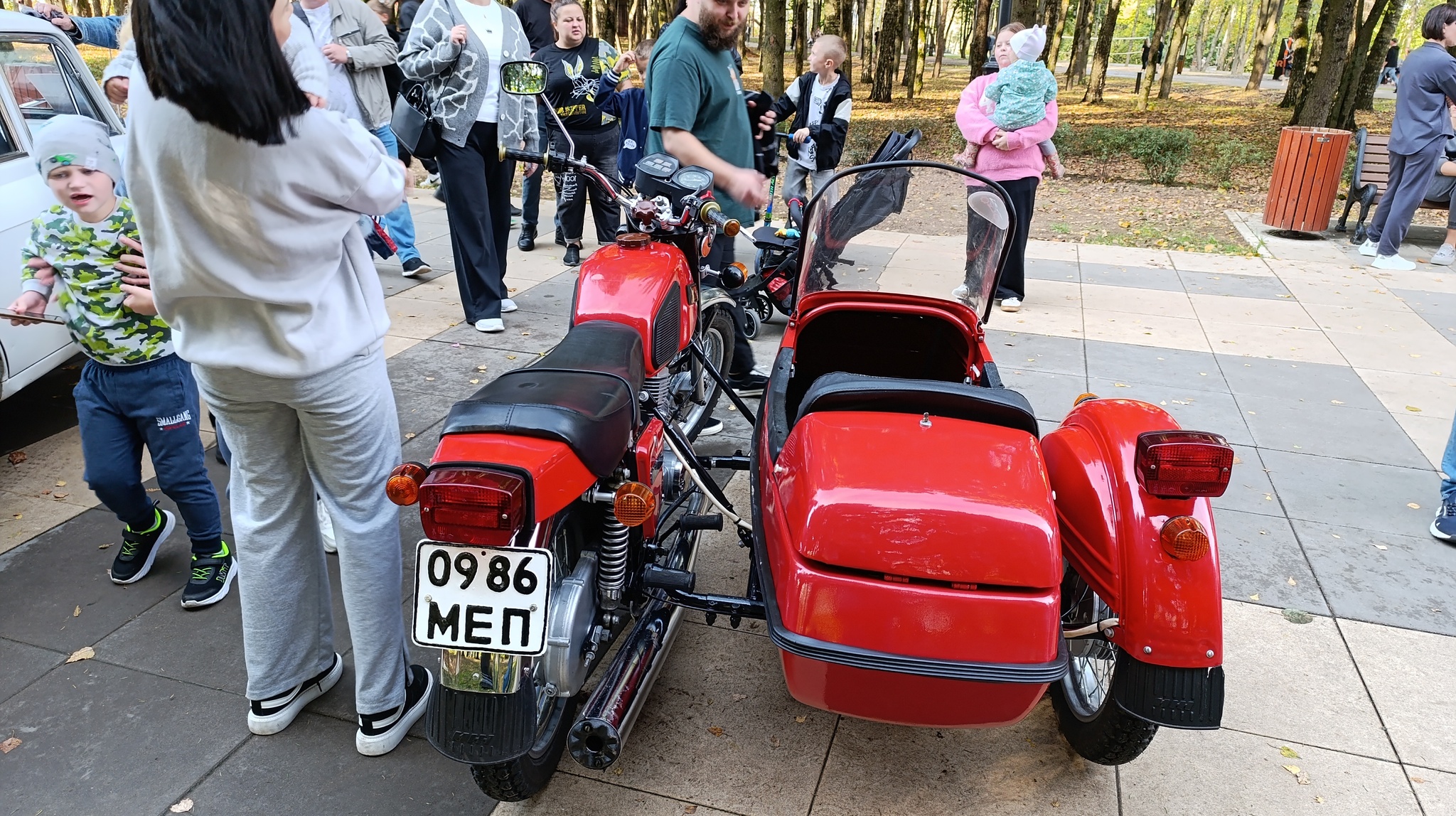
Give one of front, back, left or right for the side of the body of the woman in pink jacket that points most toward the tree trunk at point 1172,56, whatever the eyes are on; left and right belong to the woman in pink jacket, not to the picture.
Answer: back

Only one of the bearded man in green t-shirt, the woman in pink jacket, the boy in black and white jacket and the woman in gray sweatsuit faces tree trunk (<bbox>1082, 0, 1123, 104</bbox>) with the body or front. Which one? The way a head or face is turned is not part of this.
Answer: the woman in gray sweatsuit

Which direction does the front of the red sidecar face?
away from the camera

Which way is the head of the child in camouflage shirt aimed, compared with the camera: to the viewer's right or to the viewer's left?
to the viewer's left

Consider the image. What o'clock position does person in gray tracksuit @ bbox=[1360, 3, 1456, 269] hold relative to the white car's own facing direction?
The person in gray tracksuit is roughly at 2 o'clock from the white car.

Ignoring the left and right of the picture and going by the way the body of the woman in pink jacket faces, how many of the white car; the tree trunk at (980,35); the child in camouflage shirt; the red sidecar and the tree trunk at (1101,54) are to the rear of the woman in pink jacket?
2

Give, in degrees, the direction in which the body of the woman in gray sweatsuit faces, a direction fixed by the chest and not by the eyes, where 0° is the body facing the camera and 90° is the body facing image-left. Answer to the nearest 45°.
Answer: approximately 225°

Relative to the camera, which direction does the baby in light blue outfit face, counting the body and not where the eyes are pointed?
away from the camera

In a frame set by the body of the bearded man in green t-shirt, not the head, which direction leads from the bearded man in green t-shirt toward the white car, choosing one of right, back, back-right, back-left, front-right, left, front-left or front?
back-right

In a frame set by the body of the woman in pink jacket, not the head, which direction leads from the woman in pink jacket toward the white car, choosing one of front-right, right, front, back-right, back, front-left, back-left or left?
front-right

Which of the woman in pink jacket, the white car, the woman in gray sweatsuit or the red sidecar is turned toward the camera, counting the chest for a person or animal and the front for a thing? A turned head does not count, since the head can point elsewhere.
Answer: the woman in pink jacket
